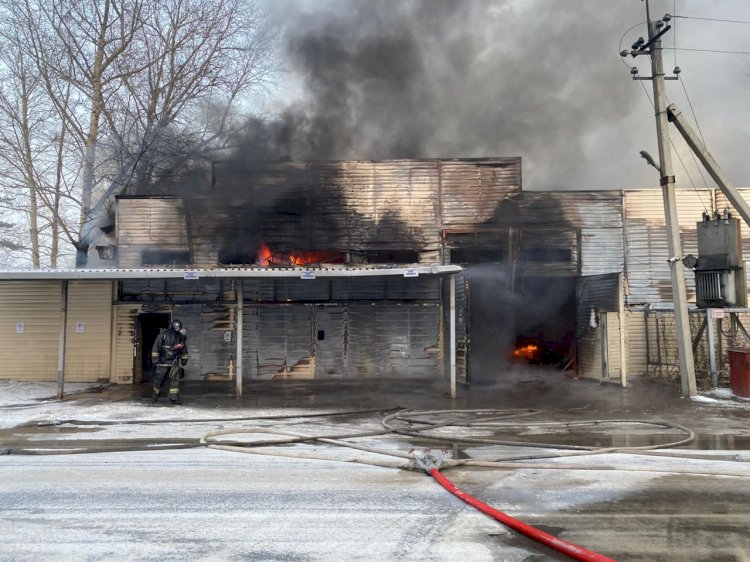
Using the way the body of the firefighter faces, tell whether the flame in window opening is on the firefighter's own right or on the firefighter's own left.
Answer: on the firefighter's own left

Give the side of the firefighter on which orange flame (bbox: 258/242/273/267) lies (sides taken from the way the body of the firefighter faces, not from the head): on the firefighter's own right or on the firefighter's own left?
on the firefighter's own left

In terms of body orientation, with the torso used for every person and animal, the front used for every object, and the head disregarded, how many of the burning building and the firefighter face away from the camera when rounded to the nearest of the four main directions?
0

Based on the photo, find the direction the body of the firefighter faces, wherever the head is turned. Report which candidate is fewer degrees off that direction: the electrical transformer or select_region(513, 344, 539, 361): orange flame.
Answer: the electrical transformer

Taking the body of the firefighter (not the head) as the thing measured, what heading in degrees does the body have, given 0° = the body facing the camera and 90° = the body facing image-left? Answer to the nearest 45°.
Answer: approximately 315°

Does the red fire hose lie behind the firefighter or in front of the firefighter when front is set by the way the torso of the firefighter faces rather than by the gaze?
in front

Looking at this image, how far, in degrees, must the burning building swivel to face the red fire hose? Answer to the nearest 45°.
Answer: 0° — it already faces it

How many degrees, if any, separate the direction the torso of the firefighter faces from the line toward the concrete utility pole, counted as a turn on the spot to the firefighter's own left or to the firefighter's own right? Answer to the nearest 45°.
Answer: approximately 45° to the firefighter's own left

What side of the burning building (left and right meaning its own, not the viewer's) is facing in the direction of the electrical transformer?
left

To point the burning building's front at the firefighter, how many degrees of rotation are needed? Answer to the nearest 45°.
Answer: approximately 45° to its right
